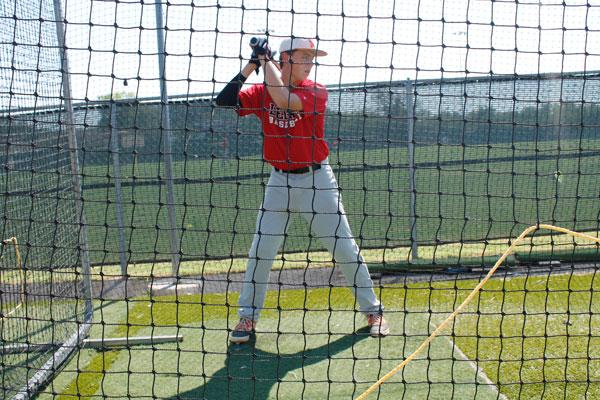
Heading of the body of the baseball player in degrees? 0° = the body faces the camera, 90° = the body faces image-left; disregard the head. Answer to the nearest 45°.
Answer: approximately 0°
